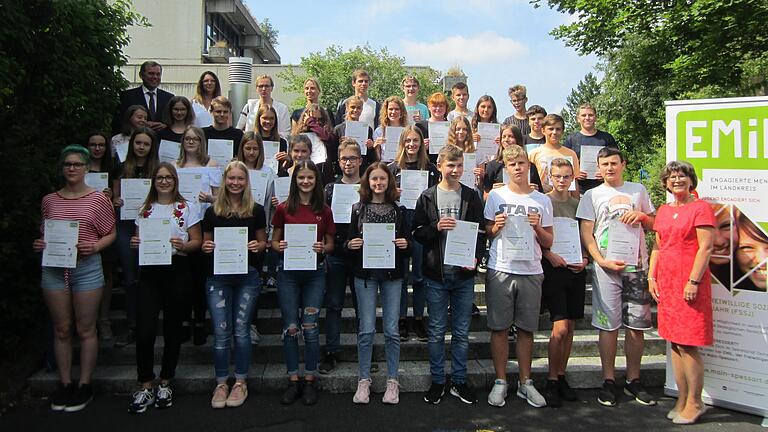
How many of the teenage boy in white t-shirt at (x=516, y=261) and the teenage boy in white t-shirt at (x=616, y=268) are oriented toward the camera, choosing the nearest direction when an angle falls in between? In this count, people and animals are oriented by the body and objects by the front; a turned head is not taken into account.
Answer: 2

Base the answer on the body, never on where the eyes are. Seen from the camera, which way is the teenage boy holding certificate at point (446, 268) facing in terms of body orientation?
toward the camera

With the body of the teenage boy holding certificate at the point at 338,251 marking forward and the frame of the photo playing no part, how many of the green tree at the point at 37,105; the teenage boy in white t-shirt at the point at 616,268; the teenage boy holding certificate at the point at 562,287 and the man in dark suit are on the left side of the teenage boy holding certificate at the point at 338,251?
2

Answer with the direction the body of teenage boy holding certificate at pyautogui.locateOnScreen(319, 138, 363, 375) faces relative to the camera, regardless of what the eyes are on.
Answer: toward the camera

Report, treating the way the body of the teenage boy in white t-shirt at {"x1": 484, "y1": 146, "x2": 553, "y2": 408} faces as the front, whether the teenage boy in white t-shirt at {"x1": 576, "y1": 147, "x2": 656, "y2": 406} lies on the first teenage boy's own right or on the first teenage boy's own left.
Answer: on the first teenage boy's own left

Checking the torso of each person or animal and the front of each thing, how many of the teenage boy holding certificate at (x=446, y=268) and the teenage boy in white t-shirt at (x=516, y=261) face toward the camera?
2

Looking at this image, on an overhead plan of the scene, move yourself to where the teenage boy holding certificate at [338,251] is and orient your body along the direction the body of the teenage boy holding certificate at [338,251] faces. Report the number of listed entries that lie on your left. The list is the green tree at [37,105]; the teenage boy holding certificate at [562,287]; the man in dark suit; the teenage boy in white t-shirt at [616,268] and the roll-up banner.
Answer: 3

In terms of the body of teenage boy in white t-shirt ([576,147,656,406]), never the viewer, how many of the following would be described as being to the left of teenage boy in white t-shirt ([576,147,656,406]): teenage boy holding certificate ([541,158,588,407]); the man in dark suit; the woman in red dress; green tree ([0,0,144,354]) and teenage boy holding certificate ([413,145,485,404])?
1

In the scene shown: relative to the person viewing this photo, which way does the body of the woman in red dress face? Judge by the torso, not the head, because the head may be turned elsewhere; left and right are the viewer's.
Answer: facing the viewer and to the left of the viewer

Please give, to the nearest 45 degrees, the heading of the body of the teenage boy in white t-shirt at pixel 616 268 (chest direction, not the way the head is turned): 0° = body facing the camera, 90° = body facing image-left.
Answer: approximately 0°

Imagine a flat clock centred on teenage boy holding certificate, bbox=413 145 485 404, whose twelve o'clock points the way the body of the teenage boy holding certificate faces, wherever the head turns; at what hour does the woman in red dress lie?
The woman in red dress is roughly at 9 o'clock from the teenage boy holding certificate.

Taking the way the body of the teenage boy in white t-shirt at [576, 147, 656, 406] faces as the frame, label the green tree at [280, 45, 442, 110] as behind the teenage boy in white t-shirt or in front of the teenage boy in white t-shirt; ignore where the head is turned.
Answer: behind

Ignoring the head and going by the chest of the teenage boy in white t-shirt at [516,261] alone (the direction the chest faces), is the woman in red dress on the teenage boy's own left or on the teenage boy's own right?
on the teenage boy's own left
